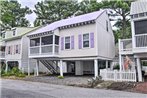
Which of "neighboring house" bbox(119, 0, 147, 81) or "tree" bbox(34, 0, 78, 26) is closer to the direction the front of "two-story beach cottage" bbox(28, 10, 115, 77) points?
the neighboring house

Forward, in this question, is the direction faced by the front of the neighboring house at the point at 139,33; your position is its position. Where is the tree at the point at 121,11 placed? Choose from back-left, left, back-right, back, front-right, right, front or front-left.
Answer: back-right

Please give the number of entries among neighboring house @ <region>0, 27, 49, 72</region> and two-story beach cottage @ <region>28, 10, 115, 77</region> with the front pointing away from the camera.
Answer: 0

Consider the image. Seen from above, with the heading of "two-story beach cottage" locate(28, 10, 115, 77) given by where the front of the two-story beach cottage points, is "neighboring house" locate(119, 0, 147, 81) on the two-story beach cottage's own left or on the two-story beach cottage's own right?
on the two-story beach cottage's own left

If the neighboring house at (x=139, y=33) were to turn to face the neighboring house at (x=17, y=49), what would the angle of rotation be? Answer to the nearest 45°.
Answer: approximately 90° to its right

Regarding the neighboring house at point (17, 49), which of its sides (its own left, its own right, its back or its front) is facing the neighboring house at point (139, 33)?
left

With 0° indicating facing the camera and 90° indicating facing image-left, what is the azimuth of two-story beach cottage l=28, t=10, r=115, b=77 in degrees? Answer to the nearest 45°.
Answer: approximately 45°

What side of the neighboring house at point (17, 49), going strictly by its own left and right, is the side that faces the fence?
left

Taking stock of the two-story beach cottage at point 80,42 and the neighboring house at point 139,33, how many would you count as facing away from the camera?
0

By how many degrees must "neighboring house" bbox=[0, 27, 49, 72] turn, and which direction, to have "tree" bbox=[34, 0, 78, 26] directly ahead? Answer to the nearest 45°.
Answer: approximately 180°

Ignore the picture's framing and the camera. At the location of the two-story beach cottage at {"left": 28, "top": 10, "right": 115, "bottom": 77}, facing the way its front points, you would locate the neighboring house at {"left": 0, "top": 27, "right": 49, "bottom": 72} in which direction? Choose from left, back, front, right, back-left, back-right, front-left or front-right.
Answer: right

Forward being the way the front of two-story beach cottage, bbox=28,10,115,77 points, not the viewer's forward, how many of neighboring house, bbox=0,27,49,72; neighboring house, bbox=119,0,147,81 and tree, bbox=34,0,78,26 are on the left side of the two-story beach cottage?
1

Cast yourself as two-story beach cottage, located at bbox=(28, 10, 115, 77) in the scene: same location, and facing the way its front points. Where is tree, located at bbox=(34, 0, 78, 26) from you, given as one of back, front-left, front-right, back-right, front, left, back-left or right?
back-right
